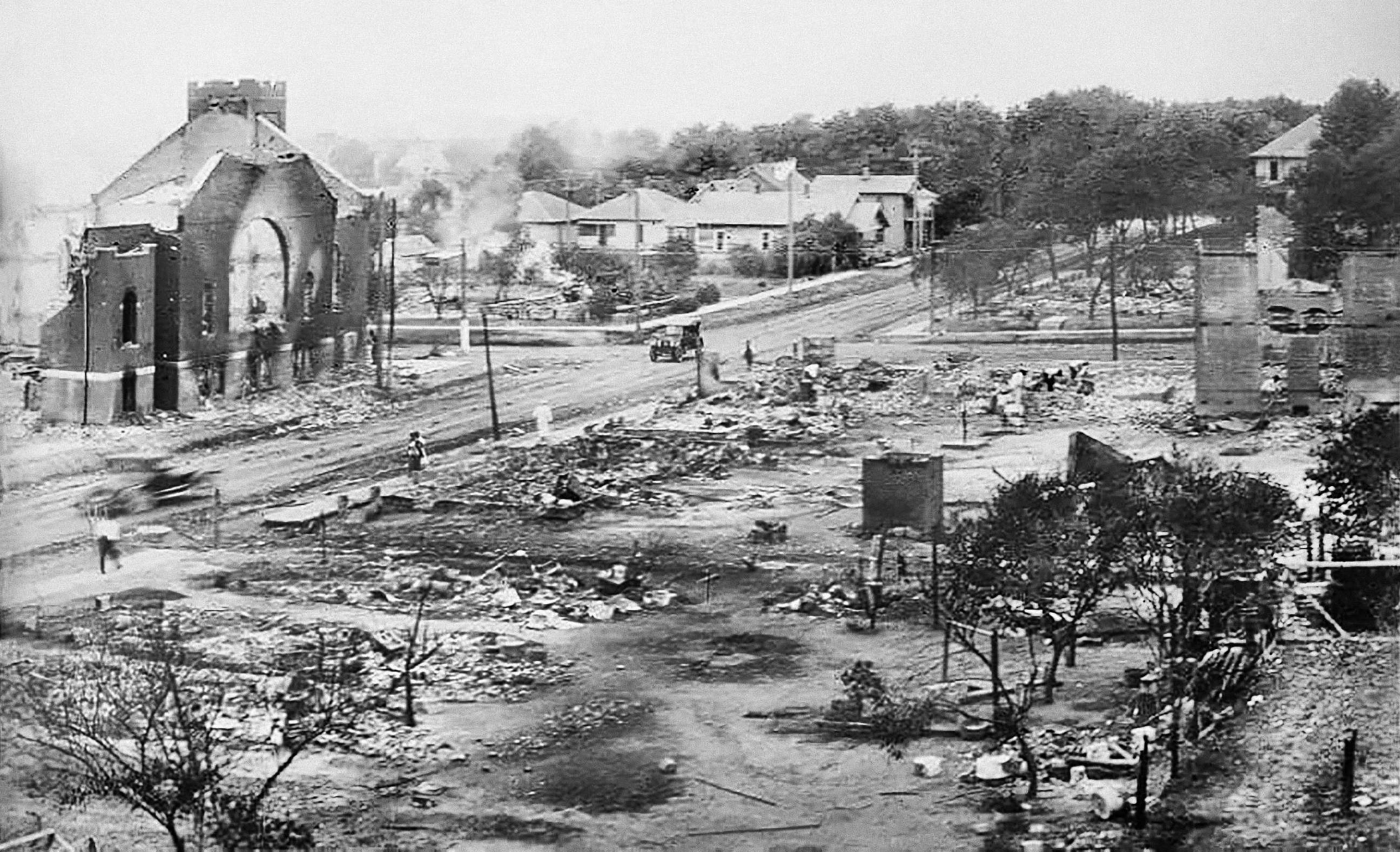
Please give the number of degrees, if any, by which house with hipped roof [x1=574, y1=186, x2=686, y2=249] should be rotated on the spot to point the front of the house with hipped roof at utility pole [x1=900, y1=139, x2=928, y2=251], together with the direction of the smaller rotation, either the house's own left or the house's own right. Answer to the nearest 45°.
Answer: approximately 90° to the house's own left

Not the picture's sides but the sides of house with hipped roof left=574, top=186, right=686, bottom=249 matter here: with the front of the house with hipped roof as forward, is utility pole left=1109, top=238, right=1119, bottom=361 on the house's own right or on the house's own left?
on the house's own left

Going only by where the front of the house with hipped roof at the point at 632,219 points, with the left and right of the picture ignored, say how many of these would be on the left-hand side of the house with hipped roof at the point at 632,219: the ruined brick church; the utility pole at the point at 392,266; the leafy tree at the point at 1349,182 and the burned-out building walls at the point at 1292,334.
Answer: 2

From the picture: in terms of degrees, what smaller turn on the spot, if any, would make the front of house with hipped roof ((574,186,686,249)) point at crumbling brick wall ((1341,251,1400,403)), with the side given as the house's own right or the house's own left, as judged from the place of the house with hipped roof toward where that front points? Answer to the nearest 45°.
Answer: approximately 90° to the house's own left

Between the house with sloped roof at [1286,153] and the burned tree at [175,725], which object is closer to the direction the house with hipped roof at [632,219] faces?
the burned tree

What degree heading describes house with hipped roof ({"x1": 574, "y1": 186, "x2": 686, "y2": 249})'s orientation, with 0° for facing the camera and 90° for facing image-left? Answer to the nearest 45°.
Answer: approximately 0°
